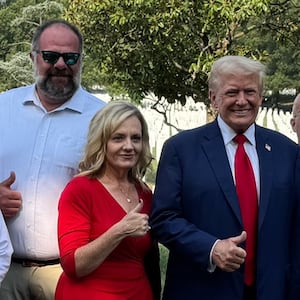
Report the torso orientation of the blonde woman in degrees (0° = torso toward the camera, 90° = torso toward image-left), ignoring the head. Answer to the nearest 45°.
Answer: approximately 315°

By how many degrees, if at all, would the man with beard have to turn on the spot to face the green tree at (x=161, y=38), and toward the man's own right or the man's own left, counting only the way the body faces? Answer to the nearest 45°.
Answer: approximately 180°

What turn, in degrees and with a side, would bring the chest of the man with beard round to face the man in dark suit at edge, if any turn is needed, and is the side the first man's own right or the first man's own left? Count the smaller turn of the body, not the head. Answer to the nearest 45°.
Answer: approximately 45° to the first man's own left

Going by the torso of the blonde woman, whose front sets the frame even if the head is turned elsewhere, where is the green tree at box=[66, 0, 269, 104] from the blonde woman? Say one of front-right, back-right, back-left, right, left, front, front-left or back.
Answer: back-left

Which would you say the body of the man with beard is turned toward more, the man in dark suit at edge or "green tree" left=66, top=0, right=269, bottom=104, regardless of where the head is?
the man in dark suit at edge

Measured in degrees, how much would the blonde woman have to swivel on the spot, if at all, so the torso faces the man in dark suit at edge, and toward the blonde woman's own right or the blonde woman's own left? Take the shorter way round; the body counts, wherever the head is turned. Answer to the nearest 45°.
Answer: approximately 45° to the blonde woman's own left

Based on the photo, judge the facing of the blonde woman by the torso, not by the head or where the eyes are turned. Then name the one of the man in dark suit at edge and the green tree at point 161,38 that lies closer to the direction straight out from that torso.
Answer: the man in dark suit at edge

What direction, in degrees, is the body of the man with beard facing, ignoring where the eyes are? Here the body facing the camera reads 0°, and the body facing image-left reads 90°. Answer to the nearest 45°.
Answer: approximately 0°
